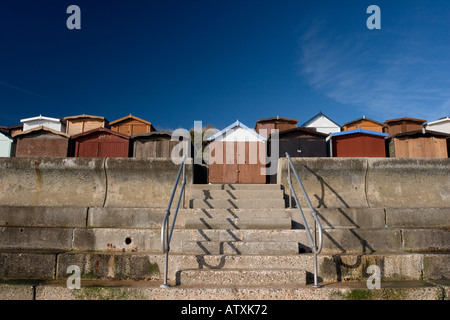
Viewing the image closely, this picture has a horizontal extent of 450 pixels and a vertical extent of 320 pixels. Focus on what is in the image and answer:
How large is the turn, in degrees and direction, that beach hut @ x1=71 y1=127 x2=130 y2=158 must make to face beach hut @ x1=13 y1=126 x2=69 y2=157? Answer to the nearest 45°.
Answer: approximately 90° to its right

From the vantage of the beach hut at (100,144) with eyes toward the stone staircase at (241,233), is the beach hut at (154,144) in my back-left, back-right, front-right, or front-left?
front-left

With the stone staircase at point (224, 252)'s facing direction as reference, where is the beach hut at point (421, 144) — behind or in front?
behind

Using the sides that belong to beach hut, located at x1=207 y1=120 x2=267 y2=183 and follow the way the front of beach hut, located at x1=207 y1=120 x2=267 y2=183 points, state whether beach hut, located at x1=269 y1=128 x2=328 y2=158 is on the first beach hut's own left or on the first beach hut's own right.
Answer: on the first beach hut's own left

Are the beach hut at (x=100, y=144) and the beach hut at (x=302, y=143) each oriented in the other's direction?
no

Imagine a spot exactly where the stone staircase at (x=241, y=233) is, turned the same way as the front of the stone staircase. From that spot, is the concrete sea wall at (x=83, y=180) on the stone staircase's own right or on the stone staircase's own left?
on the stone staircase's own right

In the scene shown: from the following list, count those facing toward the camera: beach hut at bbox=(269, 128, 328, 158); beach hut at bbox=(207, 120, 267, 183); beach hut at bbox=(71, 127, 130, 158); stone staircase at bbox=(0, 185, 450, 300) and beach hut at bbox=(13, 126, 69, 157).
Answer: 5

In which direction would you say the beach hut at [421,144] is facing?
toward the camera

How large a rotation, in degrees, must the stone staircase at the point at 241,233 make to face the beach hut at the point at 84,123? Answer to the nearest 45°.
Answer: approximately 135° to its right

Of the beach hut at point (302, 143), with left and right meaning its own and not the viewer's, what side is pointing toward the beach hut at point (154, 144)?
right

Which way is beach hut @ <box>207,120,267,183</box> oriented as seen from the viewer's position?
toward the camera

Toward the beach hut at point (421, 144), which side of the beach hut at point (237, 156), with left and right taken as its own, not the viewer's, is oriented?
left

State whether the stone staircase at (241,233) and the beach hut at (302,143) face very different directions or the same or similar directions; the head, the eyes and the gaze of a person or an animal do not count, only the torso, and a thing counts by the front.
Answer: same or similar directions

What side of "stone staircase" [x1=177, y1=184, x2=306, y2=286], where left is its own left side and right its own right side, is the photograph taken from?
front

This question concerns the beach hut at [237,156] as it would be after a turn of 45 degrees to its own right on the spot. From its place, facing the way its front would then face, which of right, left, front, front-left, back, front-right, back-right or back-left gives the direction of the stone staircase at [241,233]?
front-left

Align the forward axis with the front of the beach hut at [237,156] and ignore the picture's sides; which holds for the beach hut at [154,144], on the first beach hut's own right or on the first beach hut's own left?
on the first beach hut's own right

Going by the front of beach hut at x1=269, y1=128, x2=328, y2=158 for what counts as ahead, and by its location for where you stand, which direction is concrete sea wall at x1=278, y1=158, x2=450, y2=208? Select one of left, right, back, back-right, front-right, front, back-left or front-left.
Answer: front

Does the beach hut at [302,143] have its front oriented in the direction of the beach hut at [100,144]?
no
